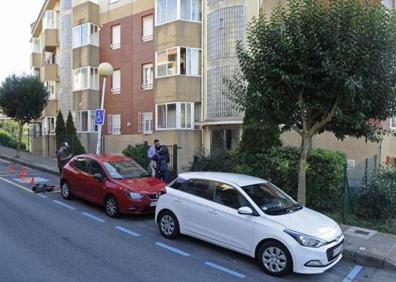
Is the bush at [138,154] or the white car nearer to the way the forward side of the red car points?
the white car

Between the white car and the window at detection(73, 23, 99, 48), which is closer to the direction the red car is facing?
the white car

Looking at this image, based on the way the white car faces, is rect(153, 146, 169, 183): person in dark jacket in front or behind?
behind

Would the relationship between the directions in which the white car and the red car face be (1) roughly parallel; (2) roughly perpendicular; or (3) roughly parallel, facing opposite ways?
roughly parallel

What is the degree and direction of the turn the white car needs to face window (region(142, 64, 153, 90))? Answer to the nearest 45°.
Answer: approximately 135° to its left

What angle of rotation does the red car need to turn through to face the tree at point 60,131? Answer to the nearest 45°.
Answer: approximately 135° to its left

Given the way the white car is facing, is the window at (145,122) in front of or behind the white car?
behind

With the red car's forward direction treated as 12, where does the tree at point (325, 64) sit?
The tree is roughly at 12 o'clock from the red car.

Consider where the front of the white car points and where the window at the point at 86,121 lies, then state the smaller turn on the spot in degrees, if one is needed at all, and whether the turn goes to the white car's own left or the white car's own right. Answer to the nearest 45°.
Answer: approximately 180°

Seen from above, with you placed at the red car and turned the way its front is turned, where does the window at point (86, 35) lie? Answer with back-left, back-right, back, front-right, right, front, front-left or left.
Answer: back-left

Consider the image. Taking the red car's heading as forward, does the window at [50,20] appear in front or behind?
behind

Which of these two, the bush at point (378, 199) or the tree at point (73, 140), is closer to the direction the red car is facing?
the bush

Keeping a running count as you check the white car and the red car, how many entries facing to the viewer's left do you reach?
0

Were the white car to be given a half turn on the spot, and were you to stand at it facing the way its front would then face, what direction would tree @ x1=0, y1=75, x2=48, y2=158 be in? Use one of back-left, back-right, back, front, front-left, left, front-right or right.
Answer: front

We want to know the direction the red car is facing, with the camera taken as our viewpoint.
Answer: facing the viewer and to the right of the viewer

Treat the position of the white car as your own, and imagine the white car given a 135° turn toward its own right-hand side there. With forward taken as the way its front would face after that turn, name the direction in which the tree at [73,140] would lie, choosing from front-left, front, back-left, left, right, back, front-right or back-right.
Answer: front-right
